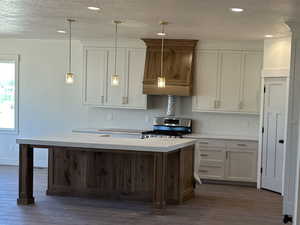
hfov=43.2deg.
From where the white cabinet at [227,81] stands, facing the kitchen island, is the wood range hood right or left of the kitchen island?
right

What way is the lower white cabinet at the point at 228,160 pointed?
toward the camera

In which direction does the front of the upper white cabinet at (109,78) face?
toward the camera

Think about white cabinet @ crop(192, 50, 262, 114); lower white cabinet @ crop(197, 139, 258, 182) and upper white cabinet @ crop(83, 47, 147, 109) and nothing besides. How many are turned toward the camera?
3

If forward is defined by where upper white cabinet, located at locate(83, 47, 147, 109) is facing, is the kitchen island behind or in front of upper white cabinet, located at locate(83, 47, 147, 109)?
in front

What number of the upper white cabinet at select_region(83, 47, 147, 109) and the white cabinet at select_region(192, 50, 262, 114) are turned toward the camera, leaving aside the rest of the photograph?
2

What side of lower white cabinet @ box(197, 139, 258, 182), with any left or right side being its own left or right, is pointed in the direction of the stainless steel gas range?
right

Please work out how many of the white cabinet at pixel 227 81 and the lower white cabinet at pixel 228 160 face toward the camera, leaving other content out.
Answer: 2

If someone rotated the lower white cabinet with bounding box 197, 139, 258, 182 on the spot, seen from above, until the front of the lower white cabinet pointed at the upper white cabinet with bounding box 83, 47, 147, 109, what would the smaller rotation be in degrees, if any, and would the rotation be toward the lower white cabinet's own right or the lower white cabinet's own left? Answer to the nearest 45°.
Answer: approximately 90° to the lower white cabinet's own right

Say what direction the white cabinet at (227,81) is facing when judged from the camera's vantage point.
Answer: facing the viewer
